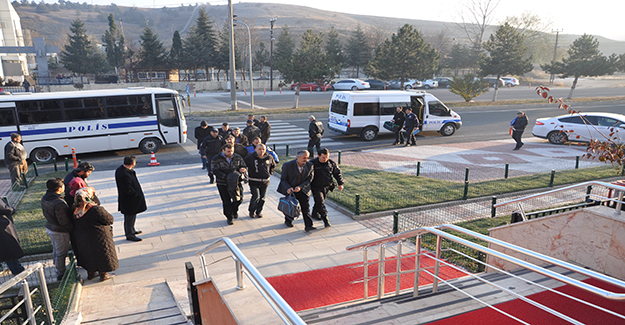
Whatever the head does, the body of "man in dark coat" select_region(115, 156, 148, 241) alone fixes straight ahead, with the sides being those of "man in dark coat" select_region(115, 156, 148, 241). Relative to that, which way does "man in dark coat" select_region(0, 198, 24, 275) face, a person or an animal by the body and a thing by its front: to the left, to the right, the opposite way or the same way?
the same way

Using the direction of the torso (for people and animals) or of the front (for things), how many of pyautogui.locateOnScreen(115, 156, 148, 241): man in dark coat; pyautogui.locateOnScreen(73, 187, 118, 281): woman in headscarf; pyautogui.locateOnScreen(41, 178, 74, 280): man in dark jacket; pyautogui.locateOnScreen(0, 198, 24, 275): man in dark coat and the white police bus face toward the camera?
0

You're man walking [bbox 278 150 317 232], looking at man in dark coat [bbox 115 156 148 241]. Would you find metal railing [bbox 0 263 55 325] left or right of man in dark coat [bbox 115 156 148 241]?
left

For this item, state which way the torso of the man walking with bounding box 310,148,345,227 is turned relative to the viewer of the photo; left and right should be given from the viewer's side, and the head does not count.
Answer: facing the viewer

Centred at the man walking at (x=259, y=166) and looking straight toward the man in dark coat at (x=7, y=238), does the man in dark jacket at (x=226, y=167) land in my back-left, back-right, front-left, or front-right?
front-right

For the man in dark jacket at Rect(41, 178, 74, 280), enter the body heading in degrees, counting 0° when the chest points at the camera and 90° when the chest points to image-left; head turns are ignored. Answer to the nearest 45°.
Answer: approximately 225°

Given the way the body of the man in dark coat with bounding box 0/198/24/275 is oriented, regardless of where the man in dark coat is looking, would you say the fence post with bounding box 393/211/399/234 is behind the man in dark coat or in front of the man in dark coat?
in front

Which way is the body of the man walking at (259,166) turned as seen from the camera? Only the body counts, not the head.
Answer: toward the camera

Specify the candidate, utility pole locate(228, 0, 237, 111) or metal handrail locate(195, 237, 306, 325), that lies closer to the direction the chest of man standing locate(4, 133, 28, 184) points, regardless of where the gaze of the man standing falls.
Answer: the metal handrail

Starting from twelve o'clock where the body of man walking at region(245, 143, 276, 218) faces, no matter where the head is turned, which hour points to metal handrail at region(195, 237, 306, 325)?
The metal handrail is roughly at 12 o'clock from the man walking.

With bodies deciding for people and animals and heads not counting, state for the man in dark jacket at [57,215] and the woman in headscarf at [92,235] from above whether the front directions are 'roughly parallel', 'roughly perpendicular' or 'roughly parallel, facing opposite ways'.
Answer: roughly parallel

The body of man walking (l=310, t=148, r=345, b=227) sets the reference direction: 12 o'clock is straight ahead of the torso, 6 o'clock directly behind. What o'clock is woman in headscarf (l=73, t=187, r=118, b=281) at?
The woman in headscarf is roughly at 2 o'clock from the man walking.

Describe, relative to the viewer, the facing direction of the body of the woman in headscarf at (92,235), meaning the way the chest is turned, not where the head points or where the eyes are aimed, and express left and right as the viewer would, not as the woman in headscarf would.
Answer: facing away from the viewer and to the right of the viewer

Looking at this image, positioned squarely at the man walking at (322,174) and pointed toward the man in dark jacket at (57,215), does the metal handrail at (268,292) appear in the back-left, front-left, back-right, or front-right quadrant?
front-left

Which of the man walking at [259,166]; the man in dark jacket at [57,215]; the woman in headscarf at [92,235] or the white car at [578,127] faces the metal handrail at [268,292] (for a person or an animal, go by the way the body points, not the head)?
the man walking
